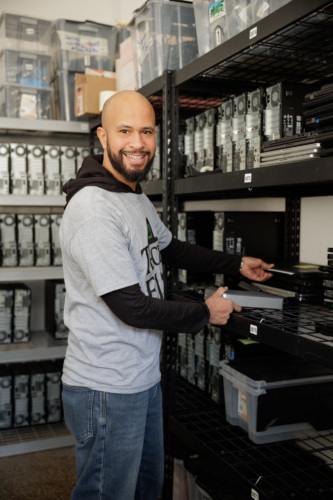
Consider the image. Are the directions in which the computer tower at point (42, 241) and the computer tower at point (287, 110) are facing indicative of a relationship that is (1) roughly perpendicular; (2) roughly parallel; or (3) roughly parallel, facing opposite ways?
roughly perpendicular

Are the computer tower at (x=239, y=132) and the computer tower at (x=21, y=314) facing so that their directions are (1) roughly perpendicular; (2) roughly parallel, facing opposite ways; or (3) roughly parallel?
roughly perpendicular
